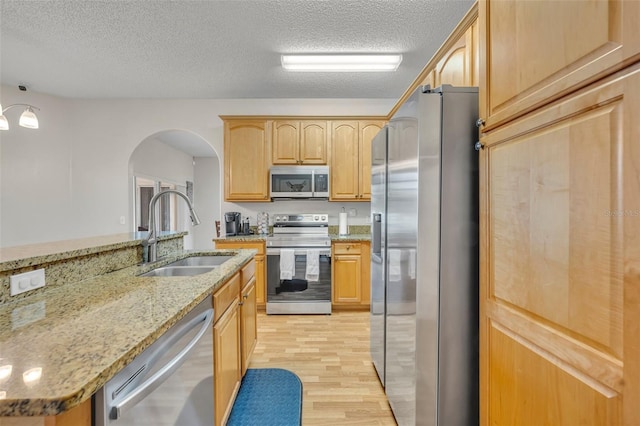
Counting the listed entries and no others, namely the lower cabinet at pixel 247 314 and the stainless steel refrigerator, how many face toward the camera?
0

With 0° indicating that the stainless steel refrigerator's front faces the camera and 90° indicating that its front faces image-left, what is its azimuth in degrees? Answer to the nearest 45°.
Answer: approximately 90°

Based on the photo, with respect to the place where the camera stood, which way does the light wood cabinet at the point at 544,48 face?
facing the viewer and to the left of the viewer

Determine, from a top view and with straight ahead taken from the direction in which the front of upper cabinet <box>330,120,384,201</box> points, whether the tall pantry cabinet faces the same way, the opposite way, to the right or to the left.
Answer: to the right

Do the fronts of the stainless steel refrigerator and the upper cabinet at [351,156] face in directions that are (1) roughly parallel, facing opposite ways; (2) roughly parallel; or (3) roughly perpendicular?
roughly perpendicular

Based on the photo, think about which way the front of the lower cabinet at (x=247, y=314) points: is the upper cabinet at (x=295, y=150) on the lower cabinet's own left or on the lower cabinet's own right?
on the lower cabinet's own left

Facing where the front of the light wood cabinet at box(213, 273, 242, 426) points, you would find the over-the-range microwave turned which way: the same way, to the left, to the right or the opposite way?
to the right

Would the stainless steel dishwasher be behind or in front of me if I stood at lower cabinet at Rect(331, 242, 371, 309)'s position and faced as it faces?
in front

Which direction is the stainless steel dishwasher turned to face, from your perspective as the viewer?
facing the viewer and to the right of the viewer

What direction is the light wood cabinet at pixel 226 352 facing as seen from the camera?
to the viewer's right

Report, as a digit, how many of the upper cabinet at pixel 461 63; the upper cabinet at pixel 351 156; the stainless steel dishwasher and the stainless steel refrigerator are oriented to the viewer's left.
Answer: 2

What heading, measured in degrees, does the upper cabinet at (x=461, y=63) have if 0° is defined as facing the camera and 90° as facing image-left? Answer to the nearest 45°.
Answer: approximately 90°

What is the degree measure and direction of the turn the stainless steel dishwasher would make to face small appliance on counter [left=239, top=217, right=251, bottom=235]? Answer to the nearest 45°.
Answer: approximately 135° to its left
